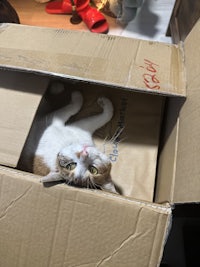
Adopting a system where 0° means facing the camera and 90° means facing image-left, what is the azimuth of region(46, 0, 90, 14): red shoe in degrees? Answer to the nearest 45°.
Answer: approximately 90°

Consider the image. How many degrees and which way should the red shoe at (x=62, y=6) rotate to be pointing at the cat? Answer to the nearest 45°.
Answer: approximately 90° to its left
